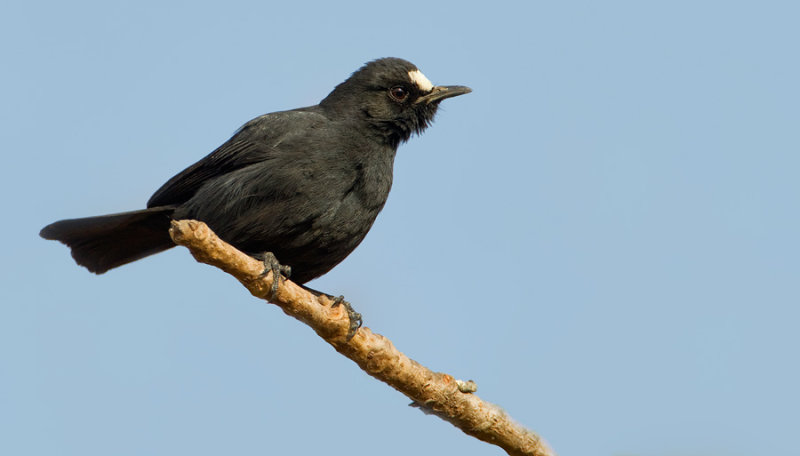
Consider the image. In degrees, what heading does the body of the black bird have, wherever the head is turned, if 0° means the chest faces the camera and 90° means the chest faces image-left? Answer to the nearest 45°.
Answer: approximately 270°
